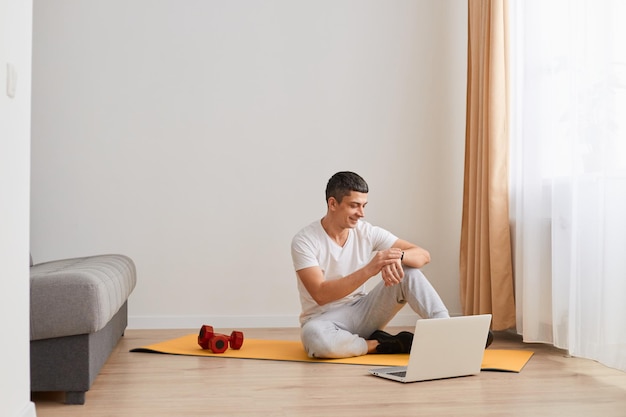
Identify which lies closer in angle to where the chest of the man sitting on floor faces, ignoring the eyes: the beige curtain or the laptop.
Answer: the laptop

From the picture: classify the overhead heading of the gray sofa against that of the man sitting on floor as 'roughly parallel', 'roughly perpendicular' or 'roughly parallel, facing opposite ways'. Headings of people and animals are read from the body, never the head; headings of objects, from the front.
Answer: roughly perpendicular

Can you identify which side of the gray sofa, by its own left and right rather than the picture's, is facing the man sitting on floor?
front

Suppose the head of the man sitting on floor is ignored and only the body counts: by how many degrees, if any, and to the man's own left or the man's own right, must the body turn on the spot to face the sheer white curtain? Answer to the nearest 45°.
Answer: approximately 45° to the man's own left

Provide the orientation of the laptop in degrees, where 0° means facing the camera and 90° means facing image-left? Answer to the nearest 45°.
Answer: approximately 135°

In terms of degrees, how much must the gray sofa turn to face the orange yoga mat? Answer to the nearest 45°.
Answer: approximately 45° to its left

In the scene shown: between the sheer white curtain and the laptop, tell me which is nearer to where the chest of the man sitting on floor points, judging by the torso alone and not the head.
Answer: the laptop

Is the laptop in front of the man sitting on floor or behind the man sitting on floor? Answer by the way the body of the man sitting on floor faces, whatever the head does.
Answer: in front

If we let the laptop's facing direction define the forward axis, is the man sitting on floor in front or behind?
in front

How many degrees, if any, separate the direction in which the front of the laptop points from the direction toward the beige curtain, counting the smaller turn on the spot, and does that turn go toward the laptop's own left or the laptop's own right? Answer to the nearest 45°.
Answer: approximately 45° to the laptop's own right

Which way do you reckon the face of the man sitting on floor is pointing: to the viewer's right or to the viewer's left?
to the viewer's right

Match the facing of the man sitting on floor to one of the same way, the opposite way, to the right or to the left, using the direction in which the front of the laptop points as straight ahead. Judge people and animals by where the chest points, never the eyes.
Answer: the opposite way

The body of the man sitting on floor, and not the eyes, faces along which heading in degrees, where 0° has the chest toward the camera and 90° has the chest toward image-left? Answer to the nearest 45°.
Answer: approximately 315°
